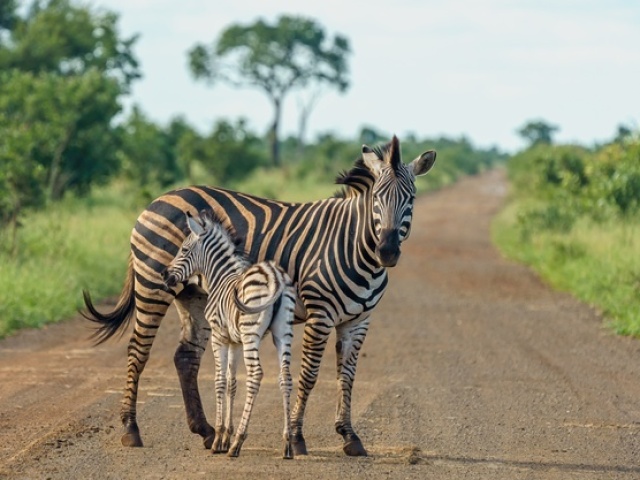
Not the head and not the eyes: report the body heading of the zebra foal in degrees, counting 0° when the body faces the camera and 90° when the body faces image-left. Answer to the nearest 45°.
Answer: approximately 135°

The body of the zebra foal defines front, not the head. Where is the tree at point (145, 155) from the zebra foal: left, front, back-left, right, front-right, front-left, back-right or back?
front-right

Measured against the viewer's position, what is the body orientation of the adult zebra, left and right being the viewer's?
facing the viewer and to the right of the viewer

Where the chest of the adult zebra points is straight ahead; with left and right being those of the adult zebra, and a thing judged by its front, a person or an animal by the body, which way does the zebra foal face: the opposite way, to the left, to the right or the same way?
the opposite way

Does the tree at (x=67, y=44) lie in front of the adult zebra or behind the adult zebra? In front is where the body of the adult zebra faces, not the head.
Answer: behind

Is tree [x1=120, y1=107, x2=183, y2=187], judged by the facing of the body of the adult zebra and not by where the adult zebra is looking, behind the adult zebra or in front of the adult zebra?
behind

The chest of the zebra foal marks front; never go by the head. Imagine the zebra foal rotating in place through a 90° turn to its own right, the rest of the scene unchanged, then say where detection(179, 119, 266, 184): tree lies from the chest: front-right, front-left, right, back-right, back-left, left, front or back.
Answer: front-left

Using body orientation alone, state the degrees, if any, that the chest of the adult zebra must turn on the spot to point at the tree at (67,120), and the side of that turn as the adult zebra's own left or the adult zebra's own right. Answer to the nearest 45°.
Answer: approximately 135° to the adult zebra's own left

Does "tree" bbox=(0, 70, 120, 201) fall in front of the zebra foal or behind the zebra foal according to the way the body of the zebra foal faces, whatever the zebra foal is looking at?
in front

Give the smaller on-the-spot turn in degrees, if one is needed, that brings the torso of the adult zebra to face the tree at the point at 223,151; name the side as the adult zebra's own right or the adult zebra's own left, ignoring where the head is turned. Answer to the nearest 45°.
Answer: approximately 135° to the adult zebra's own left
